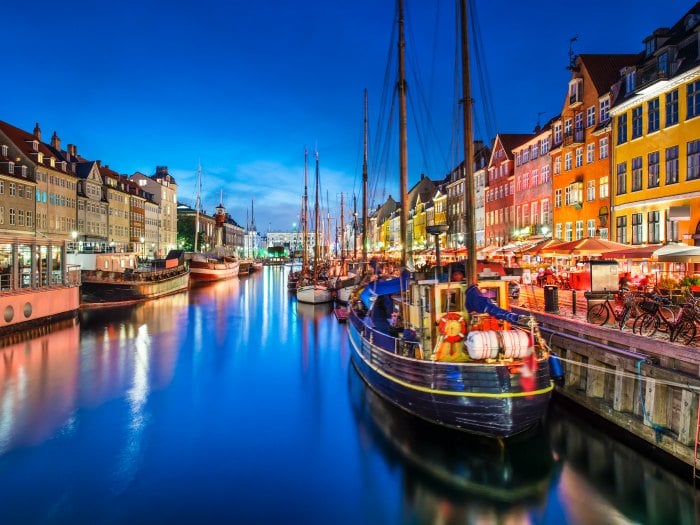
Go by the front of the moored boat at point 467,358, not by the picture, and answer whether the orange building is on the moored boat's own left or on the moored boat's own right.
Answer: on the moored boat's own right

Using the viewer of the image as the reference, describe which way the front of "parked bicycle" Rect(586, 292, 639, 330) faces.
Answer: facing to the left of the viewer

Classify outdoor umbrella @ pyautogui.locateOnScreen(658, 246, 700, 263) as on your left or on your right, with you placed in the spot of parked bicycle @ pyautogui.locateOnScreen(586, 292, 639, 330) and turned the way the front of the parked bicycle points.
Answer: on your right

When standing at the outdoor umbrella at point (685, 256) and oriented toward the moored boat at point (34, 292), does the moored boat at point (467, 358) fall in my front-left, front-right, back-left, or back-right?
front-left

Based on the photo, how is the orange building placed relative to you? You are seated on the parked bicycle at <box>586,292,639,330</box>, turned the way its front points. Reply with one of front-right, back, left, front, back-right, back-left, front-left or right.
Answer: right

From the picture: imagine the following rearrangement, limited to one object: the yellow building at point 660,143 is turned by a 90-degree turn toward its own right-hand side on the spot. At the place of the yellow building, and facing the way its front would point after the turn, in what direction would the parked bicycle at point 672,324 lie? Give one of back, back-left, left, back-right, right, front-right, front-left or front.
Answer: back-left

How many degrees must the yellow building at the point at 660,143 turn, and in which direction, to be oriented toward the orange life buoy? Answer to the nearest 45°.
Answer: approximately 45° to its left

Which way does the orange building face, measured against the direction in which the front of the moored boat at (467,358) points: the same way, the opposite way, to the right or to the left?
to the left

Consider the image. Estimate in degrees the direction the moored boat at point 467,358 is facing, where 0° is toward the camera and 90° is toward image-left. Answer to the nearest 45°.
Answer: approximately 135°

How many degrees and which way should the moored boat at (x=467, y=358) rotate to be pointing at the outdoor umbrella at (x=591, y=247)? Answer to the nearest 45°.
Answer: approximately 90° to its right

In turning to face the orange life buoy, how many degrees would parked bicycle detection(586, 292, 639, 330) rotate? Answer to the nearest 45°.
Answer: approximately 45° to its left

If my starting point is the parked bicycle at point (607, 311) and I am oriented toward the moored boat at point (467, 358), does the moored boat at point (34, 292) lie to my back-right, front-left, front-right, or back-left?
front-right

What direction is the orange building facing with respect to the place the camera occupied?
facing the viewer and to the left of the viewer

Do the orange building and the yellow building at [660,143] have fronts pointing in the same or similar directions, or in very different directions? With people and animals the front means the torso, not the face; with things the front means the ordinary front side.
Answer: same or similar directions

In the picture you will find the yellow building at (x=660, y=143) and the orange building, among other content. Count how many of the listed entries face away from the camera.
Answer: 0

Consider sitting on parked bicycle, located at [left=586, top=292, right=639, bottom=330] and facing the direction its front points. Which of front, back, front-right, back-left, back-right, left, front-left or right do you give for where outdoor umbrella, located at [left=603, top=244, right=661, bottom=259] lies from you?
right

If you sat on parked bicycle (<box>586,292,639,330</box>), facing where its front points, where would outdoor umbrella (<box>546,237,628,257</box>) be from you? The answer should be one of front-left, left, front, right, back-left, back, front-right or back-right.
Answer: right
